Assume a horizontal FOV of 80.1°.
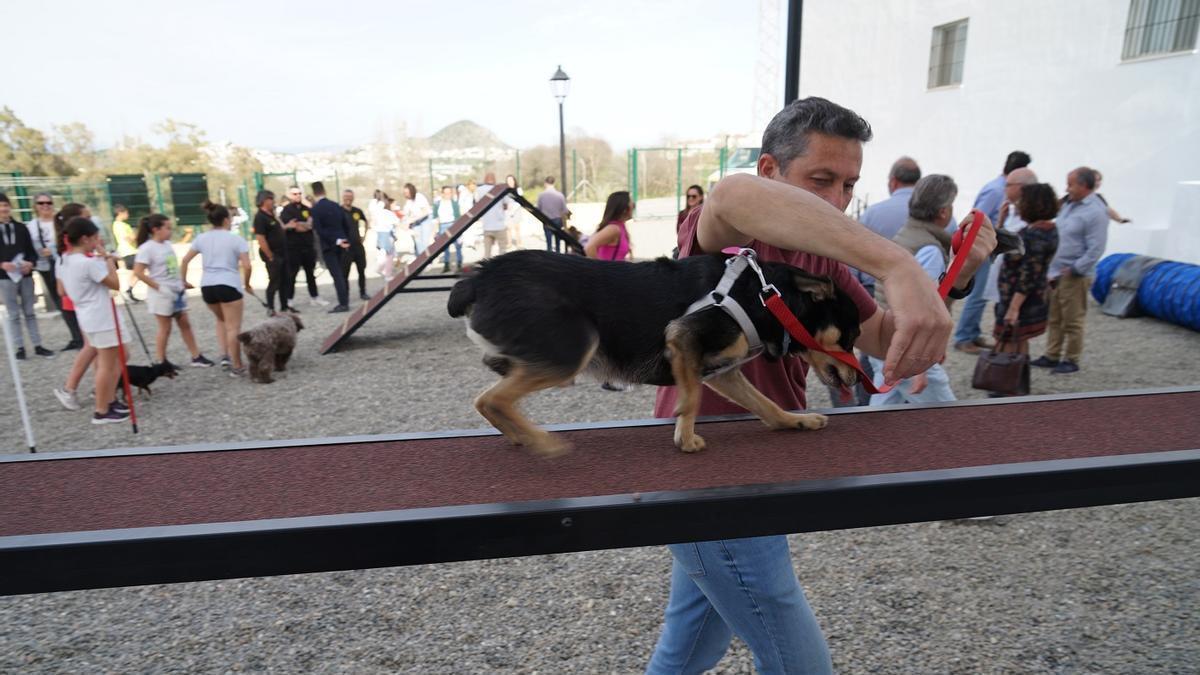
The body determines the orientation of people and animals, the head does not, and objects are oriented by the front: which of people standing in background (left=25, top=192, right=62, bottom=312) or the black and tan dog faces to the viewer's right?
the black and tan dog

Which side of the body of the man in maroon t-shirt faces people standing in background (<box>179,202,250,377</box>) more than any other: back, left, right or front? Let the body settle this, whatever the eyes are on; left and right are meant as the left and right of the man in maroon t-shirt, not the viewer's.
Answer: back

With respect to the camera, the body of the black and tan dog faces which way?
to the viewer's right

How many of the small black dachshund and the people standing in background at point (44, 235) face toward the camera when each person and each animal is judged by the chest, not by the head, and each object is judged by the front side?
1

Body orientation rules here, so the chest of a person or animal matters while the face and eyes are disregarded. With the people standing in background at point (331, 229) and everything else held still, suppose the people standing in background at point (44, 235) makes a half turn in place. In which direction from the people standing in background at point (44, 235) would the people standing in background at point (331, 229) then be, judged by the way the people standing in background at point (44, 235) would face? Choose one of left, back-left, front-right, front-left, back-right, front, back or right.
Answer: right

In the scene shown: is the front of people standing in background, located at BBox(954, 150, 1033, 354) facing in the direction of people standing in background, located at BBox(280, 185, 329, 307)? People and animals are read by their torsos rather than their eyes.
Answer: no

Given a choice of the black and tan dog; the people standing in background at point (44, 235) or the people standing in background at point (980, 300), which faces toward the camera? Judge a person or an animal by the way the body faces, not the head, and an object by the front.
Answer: the people standing in background at point (44, 235)

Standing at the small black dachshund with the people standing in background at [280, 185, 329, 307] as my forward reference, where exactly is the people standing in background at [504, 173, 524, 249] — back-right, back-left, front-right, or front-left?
front-right

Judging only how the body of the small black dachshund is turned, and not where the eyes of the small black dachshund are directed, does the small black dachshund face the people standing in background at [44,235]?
no

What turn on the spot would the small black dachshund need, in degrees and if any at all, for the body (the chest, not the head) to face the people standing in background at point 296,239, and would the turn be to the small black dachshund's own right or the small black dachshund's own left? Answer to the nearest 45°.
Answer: approximately 45° to the small black dachshund's own left

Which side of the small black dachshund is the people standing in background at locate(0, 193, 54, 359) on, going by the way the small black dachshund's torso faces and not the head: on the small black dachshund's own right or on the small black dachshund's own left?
on the small black dachshund's own left

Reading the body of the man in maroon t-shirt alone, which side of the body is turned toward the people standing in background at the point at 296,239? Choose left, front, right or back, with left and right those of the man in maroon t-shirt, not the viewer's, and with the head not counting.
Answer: back

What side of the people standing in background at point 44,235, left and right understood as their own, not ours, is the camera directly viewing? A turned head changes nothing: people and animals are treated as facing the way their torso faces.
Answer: front
